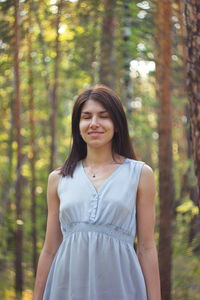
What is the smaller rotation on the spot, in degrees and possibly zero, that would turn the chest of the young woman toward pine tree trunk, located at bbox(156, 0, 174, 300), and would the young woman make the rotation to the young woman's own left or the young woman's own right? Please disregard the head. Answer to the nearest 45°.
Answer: approximately 180°

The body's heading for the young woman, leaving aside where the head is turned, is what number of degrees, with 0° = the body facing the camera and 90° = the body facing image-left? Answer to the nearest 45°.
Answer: approximately 0°

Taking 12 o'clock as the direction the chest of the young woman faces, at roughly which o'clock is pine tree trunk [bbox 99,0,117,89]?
The pine tree trunk is roughly at 6 o'clock from the young woman.

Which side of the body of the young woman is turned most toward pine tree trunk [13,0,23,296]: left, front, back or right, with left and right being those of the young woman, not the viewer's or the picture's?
back
